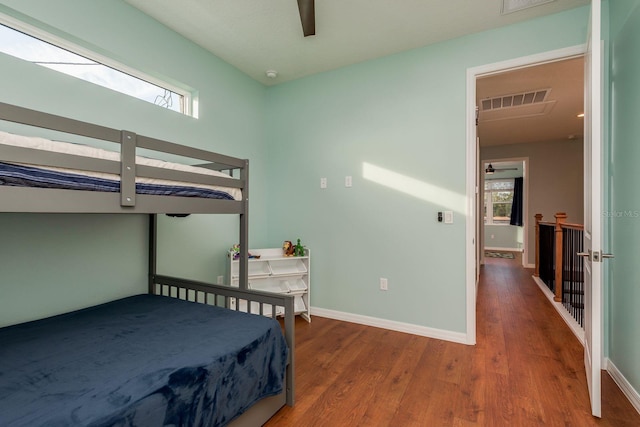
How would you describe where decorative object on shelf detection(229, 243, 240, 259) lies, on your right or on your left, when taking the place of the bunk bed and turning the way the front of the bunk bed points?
on your left

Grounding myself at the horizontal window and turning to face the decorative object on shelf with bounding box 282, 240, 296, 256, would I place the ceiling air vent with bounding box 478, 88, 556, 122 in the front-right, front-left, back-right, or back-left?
front-right

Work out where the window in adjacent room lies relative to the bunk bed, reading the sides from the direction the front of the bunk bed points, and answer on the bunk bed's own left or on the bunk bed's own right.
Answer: on the bunk bed's own left

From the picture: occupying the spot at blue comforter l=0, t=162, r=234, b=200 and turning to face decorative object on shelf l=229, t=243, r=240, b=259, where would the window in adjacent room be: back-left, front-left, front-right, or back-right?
front-right

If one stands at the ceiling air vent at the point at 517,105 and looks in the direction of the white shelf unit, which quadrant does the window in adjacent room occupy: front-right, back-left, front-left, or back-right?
back-right

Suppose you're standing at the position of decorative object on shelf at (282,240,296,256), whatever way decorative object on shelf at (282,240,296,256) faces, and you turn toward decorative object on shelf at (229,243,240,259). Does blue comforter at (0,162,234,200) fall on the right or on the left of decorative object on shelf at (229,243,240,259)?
left

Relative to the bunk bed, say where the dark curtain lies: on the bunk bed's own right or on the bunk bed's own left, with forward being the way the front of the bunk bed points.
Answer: on the bunk bed's own left
